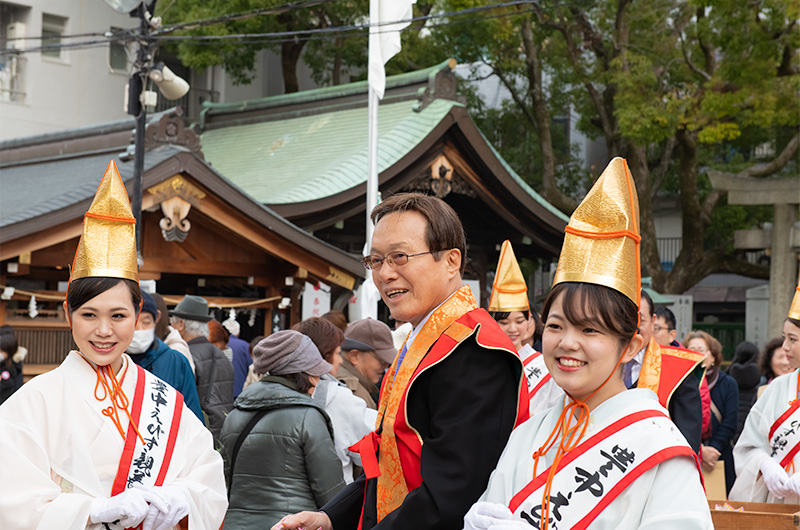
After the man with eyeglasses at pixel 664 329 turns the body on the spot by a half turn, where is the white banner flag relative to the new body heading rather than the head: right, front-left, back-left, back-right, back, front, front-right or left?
left

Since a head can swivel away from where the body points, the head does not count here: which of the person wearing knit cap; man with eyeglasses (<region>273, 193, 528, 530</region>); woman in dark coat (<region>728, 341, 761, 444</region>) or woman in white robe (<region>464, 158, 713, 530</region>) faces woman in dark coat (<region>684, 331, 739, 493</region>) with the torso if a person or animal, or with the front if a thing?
the person wearing knit cap

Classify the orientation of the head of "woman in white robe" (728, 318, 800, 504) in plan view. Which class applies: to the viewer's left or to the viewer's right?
to the viewer's left

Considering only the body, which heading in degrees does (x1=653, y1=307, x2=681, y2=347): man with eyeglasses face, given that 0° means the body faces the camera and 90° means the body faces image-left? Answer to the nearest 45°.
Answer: approximately 45°

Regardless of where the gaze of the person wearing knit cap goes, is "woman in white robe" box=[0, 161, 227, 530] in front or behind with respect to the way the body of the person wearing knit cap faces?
behind

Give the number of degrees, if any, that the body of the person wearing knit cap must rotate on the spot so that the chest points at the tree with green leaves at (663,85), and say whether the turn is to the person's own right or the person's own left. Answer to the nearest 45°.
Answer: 0° — they already face it

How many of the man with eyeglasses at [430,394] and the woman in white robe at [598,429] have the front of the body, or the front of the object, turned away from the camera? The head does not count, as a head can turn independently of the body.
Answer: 0

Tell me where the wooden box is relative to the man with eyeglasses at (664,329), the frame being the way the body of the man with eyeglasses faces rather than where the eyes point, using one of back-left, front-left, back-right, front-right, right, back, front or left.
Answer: front-left

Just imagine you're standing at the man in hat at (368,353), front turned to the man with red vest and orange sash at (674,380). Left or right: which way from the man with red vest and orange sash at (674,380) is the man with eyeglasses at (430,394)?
right
